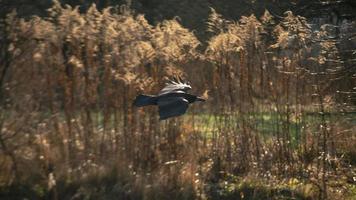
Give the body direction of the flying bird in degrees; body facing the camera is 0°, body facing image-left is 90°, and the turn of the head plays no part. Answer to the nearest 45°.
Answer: approximately 270°
